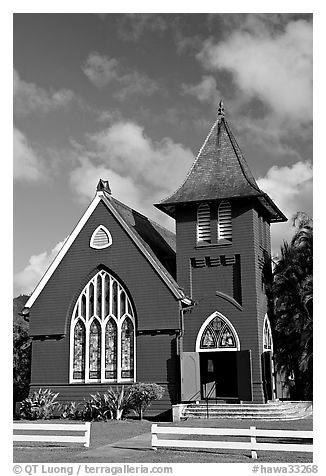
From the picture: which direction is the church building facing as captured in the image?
toward the camera

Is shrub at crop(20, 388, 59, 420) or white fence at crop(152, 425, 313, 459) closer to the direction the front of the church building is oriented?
the white fence

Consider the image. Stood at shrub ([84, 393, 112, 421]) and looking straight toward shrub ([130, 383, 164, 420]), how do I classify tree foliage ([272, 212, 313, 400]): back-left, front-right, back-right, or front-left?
front-left

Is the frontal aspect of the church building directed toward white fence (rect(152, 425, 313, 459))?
yes
